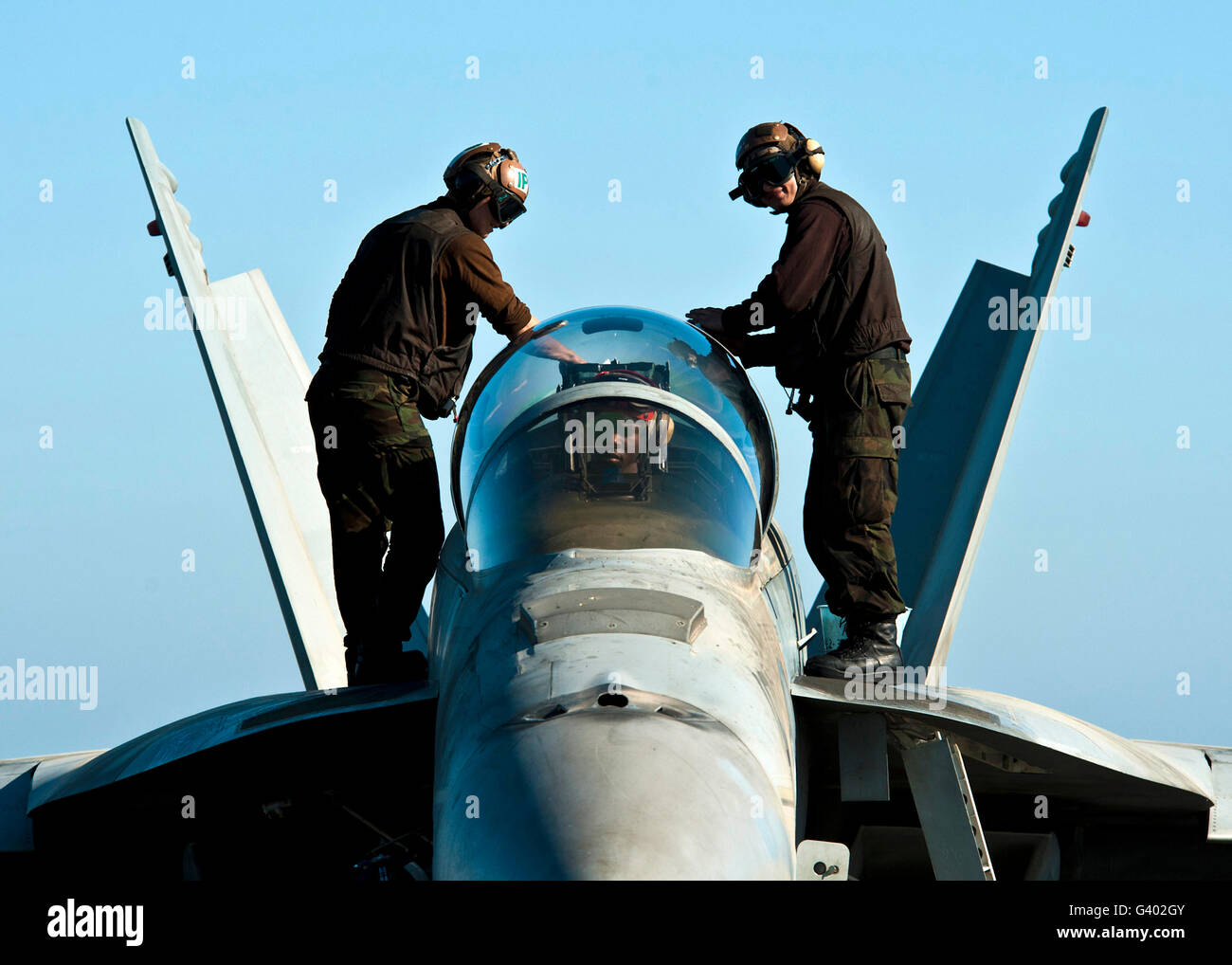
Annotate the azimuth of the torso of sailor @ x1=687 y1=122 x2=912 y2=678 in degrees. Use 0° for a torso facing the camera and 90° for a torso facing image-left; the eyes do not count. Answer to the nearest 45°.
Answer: approximately 90°

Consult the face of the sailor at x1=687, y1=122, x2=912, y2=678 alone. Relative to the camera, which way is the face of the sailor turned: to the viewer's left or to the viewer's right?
to the viewer's left

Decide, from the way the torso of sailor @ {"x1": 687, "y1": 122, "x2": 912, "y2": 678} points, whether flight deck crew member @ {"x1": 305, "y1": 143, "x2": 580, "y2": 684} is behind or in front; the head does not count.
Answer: in front

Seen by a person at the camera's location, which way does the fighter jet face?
facing the viewer
